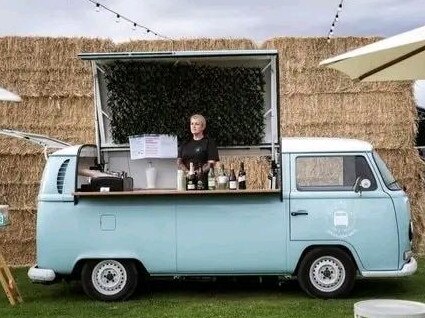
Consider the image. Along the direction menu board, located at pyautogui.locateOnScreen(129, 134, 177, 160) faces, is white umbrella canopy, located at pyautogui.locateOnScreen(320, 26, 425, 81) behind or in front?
in front

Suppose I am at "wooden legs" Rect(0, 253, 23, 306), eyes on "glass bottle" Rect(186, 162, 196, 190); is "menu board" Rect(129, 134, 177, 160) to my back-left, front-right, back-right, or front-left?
front-left

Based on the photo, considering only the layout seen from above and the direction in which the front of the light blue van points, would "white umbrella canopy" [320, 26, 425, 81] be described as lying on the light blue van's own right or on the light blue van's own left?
on the light blue van's own right

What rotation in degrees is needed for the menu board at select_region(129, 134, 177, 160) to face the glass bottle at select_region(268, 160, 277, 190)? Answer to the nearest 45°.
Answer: approximately 45° to its left

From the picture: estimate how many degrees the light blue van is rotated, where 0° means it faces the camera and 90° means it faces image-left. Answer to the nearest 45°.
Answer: approximately 270°

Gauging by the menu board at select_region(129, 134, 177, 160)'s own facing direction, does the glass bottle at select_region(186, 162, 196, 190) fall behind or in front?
in front

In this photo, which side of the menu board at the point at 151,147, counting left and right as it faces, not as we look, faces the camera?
front

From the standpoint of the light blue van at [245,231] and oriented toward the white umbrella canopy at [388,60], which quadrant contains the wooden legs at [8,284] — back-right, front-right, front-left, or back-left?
back-right

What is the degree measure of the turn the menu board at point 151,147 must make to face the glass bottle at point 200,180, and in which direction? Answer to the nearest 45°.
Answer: approximately 45° to its left

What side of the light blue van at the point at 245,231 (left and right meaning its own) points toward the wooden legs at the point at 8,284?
back
